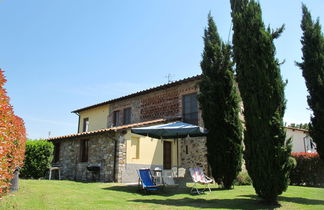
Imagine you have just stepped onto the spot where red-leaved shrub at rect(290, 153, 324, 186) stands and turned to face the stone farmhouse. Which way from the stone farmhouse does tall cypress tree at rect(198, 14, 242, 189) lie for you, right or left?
left

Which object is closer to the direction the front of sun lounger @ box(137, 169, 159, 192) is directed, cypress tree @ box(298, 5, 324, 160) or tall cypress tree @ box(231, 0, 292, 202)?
the tall cypress tree

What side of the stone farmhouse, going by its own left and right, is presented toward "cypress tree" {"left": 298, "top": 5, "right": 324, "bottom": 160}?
left

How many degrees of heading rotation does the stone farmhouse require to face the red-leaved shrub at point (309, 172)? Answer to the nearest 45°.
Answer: approximately 135° to its left

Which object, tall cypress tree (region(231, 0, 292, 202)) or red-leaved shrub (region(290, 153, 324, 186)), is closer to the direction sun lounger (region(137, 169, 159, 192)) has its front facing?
the tall cypress tree

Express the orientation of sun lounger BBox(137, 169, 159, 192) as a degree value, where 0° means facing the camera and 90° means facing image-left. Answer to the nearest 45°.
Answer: approximately 315°

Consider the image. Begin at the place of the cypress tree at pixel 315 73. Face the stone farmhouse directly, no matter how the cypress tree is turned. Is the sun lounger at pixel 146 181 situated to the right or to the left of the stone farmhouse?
left

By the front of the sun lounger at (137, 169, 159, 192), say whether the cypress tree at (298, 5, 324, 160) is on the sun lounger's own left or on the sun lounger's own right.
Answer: on the sun lounger's own left

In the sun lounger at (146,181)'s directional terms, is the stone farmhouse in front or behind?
behind

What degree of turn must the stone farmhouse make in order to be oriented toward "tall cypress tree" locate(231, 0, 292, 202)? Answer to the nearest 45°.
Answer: approximately 45° to its left
